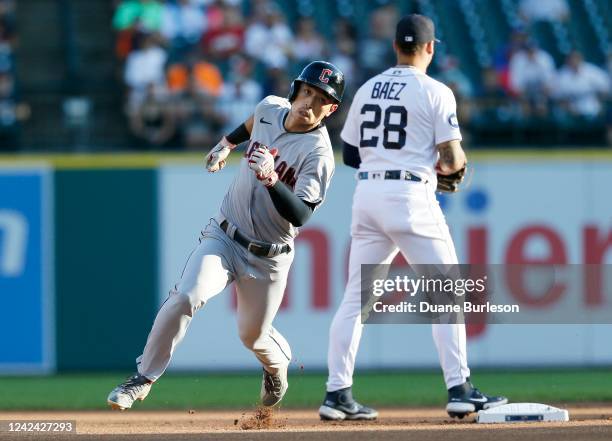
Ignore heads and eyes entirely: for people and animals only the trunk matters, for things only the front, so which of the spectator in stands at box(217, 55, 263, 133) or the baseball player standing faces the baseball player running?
the spectator in stands

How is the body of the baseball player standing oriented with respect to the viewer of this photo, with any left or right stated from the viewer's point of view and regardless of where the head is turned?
facing away from the viewer and to the right of the viewer

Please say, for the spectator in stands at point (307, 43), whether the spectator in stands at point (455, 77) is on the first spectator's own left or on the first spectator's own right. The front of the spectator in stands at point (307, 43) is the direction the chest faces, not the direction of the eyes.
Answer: on the first spectator's own left

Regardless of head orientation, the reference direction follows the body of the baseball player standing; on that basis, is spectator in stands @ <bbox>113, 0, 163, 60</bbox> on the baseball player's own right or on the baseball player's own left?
on the baseball player's own left

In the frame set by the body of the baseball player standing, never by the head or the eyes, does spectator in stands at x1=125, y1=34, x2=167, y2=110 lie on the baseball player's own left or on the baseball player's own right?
on the baseball player's own left

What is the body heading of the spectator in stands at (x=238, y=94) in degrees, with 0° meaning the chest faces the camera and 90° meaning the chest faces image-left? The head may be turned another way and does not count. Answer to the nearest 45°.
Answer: approximately 0°

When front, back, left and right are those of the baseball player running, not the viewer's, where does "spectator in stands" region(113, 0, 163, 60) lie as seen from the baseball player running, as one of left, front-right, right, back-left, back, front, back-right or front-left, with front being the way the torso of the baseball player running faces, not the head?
back

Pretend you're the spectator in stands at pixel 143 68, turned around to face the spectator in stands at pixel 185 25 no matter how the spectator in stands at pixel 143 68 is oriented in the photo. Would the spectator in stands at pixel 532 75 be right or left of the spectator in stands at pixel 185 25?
right

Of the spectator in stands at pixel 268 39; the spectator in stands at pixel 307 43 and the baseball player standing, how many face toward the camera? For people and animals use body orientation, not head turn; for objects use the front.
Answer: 2

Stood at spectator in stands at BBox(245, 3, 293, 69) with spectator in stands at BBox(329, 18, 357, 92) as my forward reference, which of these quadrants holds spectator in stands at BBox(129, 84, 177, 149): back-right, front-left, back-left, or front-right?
back-right

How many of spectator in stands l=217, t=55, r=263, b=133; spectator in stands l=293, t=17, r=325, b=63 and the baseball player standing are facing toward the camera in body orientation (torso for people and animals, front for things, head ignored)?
2

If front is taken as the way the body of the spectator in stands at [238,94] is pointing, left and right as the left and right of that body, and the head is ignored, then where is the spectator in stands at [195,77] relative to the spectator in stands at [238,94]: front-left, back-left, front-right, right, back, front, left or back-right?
right

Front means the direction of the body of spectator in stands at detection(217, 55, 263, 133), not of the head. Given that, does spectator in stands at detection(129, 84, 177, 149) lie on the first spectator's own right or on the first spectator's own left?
on the first spectator's own right

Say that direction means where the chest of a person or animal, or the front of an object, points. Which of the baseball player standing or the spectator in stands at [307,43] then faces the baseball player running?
the spectator in stands

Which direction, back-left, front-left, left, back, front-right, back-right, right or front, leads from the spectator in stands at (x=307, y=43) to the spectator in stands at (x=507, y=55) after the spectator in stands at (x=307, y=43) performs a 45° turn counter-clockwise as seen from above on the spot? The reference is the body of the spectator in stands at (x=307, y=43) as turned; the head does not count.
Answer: front-left
